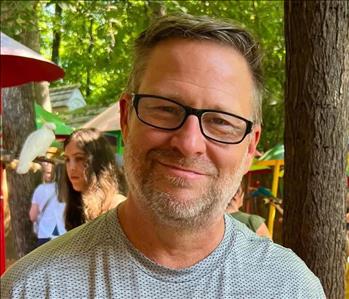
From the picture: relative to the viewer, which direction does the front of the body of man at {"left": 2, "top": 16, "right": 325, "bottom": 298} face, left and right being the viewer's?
facing the viewer

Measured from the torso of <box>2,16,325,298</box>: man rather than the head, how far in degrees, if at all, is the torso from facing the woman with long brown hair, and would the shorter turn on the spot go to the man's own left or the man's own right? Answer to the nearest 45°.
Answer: approximately 180°

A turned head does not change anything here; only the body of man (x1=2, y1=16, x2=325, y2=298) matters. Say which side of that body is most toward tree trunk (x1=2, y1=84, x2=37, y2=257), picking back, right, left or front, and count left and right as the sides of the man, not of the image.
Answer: back

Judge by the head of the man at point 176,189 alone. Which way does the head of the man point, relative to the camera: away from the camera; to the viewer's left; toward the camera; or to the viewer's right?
toward the camera

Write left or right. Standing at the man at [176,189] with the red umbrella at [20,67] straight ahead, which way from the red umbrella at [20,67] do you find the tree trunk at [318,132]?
right

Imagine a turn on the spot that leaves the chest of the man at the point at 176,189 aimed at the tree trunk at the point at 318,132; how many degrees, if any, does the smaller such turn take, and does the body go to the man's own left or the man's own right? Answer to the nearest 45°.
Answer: approximately 135° to the man's own left

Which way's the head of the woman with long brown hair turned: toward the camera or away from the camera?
toward the camera

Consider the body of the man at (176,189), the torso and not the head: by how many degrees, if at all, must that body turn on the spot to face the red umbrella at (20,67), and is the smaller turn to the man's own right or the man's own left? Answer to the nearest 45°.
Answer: approximately 135° to the man's own right

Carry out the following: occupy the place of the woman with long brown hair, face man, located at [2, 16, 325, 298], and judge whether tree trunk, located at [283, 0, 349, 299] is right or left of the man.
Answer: left
